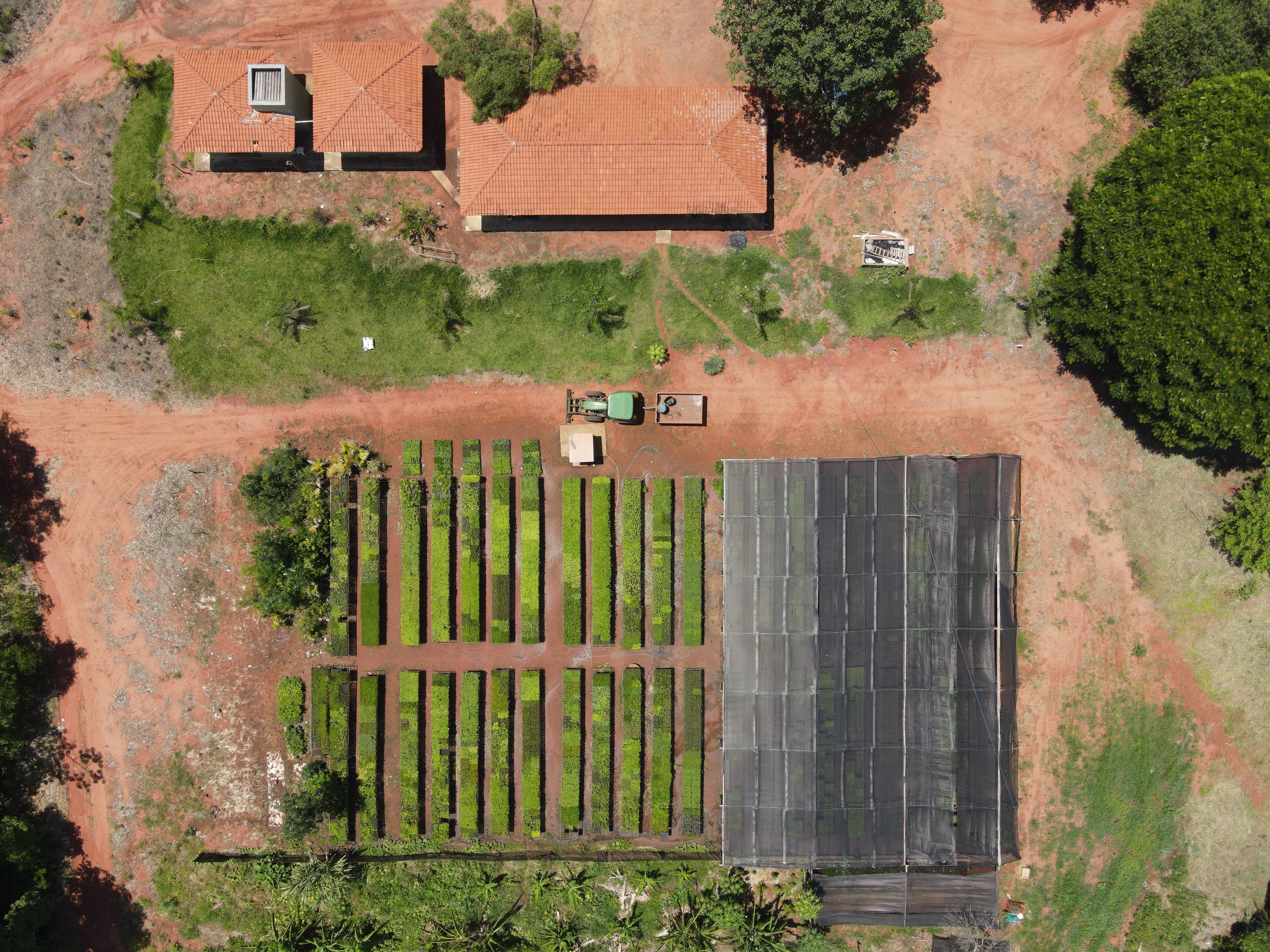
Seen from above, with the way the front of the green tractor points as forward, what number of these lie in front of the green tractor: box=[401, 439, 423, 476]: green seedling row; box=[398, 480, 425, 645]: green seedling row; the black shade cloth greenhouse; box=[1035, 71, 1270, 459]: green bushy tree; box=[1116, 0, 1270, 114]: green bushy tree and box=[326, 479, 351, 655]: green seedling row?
3

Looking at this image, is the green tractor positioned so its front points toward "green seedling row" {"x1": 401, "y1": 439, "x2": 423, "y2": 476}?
yes

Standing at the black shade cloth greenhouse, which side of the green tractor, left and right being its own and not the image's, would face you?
back

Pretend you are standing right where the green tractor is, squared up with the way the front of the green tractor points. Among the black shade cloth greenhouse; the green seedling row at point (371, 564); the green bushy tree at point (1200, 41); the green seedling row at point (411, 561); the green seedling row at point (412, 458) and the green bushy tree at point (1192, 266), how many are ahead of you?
3

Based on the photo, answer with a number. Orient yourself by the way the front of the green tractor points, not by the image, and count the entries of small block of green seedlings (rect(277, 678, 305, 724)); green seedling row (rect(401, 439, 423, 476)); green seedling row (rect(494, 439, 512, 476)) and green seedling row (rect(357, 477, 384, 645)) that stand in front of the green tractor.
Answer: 4

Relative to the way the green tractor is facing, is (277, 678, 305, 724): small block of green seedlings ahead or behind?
ahead

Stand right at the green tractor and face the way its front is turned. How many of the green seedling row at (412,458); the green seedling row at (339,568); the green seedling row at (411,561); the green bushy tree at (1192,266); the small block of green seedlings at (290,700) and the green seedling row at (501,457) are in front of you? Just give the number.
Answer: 5

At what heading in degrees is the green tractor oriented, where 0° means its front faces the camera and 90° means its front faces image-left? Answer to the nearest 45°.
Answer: approximately 90°

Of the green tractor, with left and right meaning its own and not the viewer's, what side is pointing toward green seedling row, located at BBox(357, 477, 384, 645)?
front

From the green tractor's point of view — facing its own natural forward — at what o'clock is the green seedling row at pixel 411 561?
The green seedling row is roughly at 12 o'clock from the green tractor.

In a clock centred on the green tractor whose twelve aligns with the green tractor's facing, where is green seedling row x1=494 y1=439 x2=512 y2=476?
The green seedling row is roughly at 12 o'clock from the green tractor.

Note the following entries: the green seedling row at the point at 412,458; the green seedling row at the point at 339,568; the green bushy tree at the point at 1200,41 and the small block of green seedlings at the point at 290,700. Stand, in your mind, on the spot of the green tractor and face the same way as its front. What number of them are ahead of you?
3
